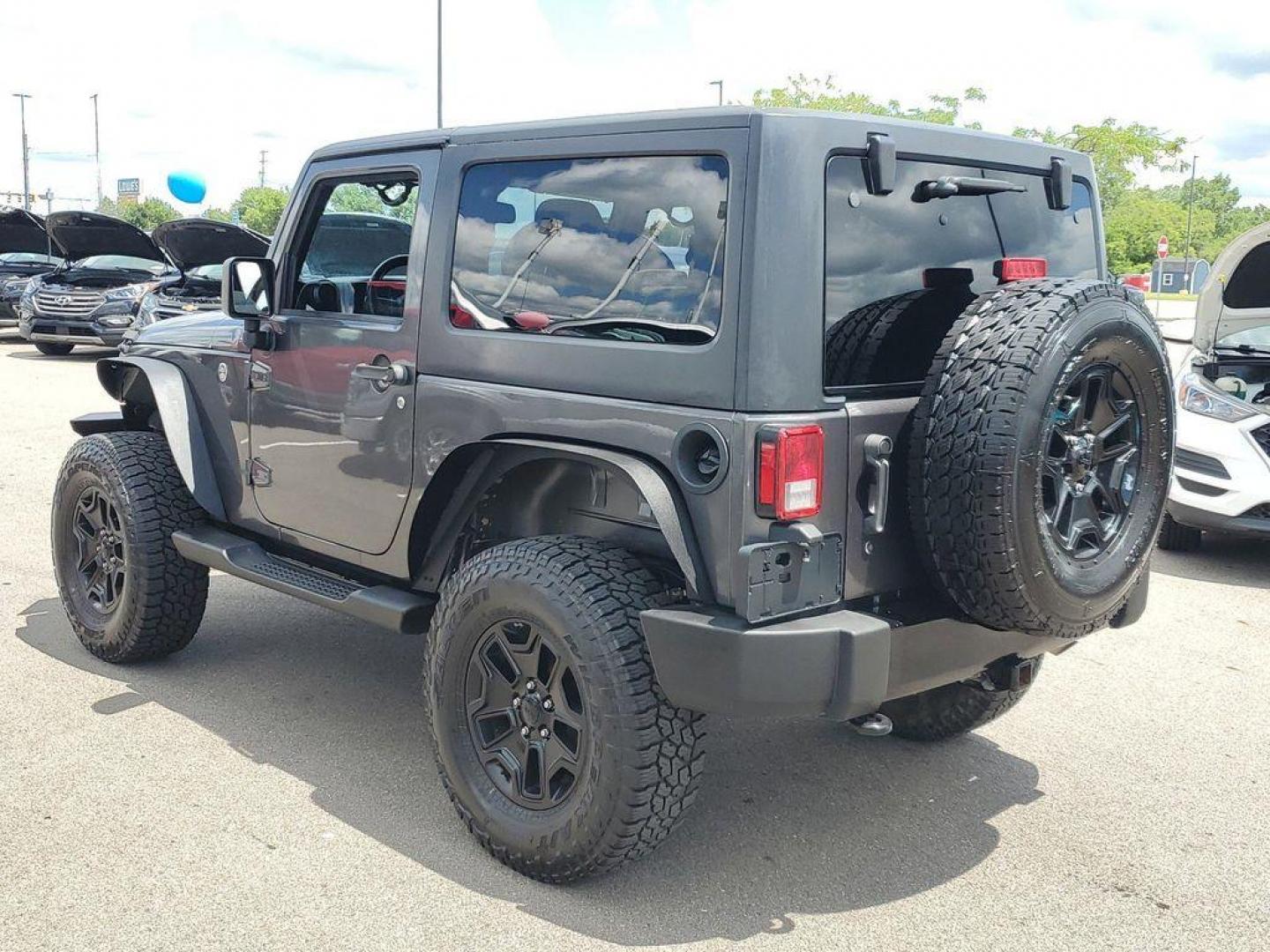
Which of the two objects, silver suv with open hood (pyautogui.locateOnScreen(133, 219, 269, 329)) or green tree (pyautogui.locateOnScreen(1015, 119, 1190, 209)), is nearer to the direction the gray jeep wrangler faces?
the silver suv with open hood

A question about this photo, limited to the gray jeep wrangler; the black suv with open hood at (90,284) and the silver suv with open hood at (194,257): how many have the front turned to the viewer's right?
0

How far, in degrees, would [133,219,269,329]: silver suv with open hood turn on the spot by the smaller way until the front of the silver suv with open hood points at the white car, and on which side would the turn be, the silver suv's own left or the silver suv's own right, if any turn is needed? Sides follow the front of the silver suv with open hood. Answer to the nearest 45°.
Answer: approximately 90° to the silver suv's own left

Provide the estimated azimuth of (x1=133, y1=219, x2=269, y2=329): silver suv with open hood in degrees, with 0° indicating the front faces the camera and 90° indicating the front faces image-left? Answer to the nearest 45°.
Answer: approximately 45°

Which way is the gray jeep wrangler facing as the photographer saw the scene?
facing away from the viewer and to the left of the viewer

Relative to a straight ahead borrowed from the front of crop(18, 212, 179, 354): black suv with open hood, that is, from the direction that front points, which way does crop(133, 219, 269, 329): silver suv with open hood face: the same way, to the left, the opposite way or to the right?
the same way

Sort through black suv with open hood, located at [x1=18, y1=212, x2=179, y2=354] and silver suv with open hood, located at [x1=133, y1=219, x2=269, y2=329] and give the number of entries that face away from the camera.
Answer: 0

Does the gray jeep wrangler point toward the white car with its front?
no

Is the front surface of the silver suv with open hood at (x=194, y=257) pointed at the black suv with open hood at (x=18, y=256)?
no

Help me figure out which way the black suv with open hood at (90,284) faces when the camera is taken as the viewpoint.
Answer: facing the viewer and to the left of the viewer

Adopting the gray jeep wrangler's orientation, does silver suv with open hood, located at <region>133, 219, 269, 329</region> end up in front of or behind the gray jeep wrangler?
in front

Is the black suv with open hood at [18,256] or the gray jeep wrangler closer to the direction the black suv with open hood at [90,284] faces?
the gray jeep wrangler

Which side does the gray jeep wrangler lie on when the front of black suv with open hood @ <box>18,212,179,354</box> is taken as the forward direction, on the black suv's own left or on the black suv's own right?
on the black suv's own left

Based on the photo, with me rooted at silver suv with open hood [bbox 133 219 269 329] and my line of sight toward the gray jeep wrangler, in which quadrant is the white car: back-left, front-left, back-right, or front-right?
front-left
